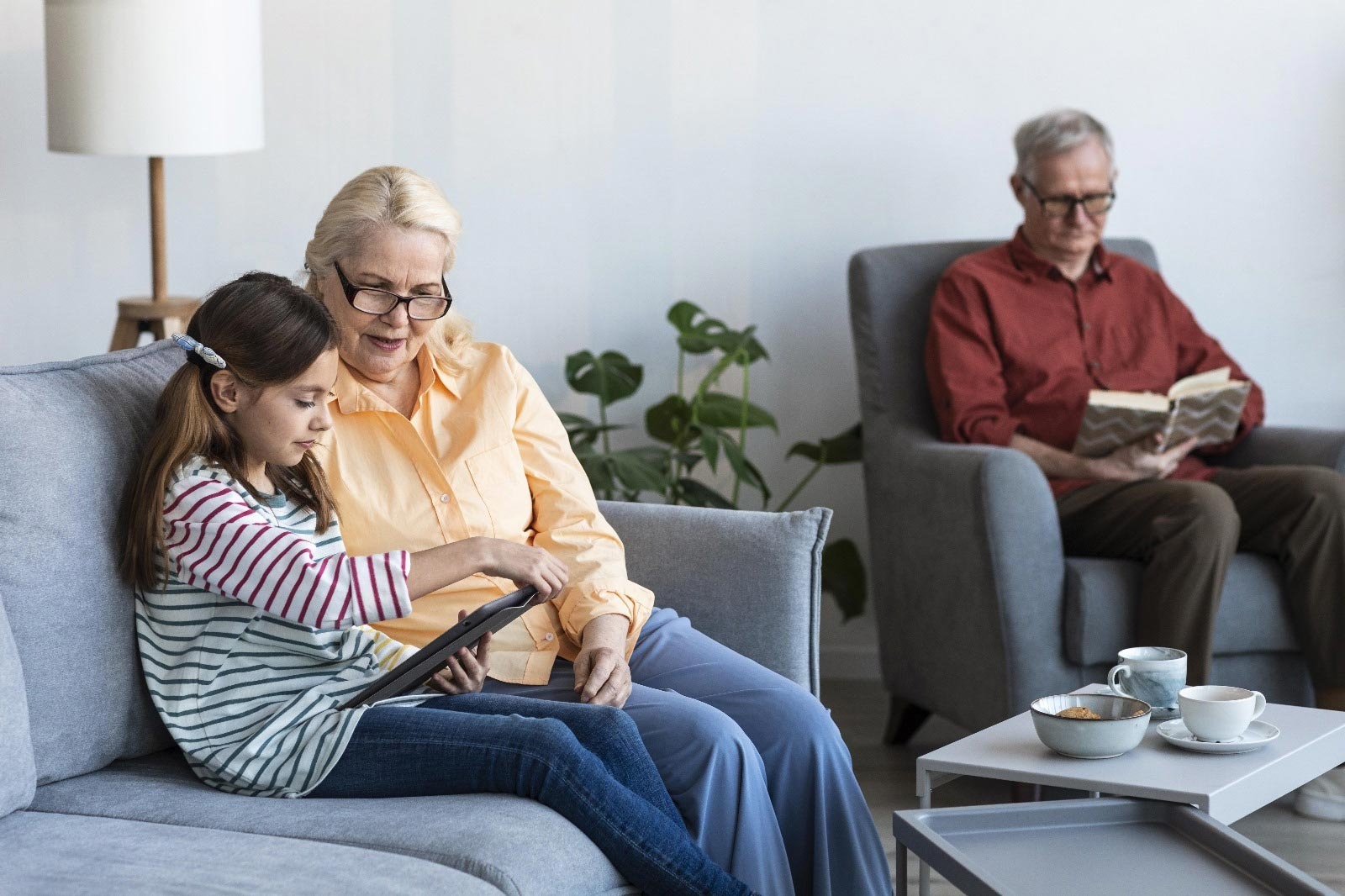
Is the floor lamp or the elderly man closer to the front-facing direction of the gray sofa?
the elderly man

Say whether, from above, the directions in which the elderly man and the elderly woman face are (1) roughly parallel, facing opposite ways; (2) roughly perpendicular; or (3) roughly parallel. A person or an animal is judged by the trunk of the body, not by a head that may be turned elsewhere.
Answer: roughly parallel

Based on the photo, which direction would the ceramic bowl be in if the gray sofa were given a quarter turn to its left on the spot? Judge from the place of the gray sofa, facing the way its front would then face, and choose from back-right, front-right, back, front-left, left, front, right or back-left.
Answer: front-right

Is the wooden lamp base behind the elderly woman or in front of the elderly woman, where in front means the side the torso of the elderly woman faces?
behind

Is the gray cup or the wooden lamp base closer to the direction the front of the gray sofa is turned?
the gray cup

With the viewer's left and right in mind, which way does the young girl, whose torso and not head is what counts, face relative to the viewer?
facing to the right of the viewer

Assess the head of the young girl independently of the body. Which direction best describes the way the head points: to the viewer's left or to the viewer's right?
to the viewer's right

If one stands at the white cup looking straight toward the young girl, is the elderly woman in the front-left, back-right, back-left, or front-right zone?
front-right

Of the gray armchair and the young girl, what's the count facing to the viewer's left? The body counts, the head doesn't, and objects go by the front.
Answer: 0

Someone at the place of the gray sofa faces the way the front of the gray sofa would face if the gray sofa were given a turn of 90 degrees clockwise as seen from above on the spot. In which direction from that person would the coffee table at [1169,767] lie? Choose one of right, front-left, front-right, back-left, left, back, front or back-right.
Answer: back-left

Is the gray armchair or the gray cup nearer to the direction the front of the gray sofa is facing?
the gray cup

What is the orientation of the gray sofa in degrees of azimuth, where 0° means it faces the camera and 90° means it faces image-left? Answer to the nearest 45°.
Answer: approximately 315°

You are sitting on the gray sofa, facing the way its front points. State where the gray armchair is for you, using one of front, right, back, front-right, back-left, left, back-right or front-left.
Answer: left

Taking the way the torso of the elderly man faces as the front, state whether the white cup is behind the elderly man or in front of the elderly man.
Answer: in front

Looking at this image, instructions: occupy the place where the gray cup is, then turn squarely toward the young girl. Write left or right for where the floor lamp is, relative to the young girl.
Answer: right

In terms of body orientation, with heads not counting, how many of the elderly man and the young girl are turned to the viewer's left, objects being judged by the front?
0

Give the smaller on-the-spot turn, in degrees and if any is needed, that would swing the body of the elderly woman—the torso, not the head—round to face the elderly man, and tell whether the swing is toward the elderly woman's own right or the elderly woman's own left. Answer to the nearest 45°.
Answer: approximately 90° to the elderly woman's own left
